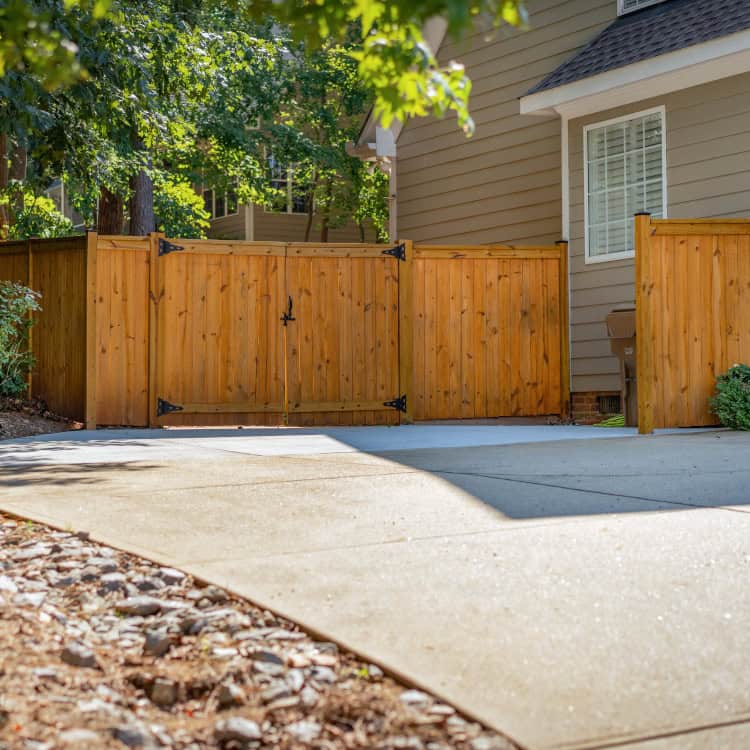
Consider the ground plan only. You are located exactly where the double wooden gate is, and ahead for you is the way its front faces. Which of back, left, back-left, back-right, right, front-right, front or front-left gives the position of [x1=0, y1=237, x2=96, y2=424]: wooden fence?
right

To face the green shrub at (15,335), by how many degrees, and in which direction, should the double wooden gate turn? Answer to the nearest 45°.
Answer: approximately 90° to its right

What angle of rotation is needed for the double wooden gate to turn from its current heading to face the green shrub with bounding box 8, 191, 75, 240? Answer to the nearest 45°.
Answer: approximately 135° to its right

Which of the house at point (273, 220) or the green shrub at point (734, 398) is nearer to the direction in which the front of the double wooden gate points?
the green shrub

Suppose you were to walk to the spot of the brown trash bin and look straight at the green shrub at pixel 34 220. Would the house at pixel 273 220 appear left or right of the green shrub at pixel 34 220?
right

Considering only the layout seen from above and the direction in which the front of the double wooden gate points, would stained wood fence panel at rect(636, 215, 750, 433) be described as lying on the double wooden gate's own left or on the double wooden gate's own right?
on the double wooden gate's own left

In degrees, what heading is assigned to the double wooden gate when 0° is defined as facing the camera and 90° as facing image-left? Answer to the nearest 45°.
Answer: approximately 0°

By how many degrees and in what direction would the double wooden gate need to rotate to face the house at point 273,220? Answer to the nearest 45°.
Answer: approximately 180°

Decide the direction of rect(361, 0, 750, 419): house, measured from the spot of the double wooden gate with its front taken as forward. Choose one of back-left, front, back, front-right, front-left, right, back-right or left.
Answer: left
